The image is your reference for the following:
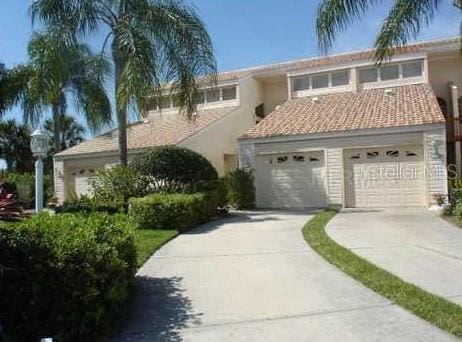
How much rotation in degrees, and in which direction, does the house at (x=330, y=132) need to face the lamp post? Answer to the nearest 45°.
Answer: approximately 45° to its right

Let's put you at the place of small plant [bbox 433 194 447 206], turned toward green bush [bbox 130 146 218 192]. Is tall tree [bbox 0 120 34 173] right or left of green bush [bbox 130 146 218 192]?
right

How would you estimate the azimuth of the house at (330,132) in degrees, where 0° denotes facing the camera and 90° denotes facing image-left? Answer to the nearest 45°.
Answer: approximately 0°

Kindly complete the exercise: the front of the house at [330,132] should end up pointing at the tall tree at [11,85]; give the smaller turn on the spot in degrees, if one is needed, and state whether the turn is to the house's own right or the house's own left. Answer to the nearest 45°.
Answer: approximately 135° to the house's own right

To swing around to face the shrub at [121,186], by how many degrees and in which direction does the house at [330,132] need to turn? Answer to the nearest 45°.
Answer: approximately 45° to its right

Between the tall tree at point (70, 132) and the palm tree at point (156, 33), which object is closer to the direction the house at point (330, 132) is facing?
the palm tree

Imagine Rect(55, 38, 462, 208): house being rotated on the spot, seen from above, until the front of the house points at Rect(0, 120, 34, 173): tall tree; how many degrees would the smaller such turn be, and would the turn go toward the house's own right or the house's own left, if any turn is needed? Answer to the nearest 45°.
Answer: approximately 135° to the house's own right

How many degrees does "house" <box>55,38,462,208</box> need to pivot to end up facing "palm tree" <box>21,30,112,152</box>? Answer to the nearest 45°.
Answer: approximately 90° to its right

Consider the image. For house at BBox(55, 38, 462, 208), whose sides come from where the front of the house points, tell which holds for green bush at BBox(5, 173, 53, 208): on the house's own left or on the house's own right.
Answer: on the house's own right

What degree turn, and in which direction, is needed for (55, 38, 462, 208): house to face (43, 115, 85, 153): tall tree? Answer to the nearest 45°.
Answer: approximately 135° to its right
